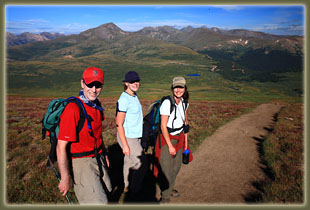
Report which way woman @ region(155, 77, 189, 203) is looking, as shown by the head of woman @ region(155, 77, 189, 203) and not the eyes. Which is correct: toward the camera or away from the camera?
toward the camera

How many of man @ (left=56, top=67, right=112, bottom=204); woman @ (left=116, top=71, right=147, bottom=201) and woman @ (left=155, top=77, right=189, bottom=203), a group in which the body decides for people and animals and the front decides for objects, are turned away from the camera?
0

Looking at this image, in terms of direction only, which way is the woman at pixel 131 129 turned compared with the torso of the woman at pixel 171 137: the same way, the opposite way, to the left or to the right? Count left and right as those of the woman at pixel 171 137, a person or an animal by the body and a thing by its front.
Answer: the same way

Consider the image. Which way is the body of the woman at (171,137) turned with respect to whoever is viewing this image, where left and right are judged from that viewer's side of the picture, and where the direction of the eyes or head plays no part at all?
facing the viewer and to the right of the viewer

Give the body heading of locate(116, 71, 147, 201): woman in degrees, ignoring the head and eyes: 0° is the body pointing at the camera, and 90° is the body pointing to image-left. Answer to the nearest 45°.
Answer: approximately 315°

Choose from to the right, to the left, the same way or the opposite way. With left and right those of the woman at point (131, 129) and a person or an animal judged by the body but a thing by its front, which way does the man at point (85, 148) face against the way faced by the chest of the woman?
the same way

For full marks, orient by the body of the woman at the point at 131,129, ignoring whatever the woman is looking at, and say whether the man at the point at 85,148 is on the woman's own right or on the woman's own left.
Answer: on the woman's own right

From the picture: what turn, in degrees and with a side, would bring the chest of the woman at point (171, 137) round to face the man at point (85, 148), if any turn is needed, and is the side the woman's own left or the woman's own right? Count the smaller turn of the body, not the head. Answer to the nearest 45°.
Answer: approximately 90° to the woman's own right

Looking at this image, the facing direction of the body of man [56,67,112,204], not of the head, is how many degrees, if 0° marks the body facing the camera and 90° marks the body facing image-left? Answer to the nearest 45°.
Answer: approximately 315°

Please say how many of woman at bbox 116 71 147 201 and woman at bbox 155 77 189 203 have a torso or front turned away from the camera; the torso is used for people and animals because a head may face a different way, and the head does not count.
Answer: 0

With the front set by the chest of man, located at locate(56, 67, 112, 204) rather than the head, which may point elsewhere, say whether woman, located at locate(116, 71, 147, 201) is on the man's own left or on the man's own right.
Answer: on the man's own left
